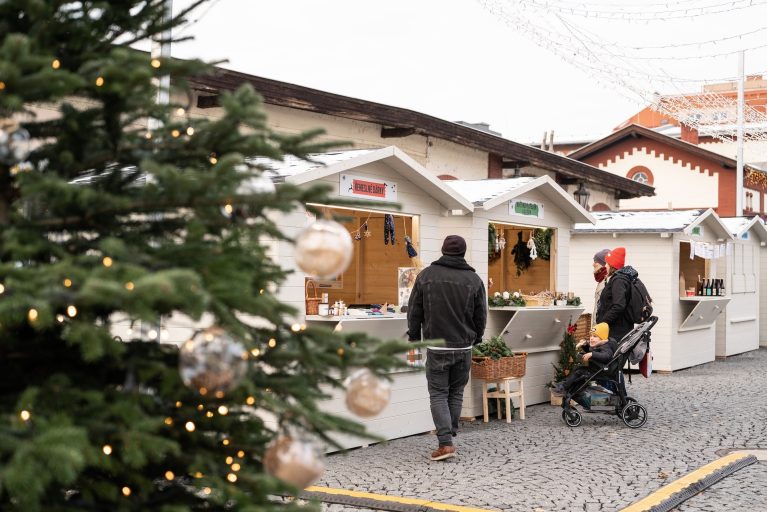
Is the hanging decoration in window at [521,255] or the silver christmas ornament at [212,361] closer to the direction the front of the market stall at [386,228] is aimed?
the silver christmas ornament

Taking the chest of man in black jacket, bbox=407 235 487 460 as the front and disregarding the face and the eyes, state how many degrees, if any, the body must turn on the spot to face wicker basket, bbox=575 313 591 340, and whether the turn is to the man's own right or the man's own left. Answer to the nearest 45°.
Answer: approximately 45° to the man's own right

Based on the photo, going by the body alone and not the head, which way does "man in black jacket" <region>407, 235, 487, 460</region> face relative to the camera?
away from the camera

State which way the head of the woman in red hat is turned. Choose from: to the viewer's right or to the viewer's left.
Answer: to the viewer's left

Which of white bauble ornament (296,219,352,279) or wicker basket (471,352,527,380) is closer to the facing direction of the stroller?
the wicker basket

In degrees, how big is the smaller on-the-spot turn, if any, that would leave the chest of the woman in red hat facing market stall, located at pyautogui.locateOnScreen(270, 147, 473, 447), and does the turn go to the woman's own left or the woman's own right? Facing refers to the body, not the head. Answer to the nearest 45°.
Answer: approximately 45° to the woman's own left

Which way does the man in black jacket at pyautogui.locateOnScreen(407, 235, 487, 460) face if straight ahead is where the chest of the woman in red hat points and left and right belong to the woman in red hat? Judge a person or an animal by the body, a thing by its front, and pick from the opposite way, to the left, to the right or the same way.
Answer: to the right

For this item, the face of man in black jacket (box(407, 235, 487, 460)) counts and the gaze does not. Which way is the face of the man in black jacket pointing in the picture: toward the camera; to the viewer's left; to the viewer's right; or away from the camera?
away from the camera

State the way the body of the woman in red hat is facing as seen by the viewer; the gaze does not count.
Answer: to the viewer's left

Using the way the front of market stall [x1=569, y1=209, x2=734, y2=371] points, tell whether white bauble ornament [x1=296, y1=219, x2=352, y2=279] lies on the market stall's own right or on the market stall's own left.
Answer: on the market stall's own right

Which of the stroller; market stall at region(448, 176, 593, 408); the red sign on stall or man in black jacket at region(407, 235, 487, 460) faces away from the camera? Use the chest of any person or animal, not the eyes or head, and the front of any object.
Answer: the man in black jacket
